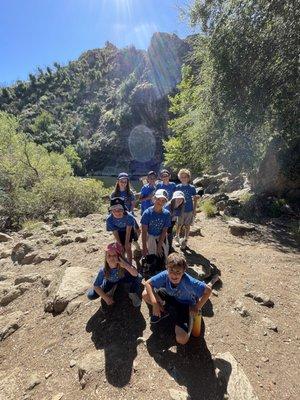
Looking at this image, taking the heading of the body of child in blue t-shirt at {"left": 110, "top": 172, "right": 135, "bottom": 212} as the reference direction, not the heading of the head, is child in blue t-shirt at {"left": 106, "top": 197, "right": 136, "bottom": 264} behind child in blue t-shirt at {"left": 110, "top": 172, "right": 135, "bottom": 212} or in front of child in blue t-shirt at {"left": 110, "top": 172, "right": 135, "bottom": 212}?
in front

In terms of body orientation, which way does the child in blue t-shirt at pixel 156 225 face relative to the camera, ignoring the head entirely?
toward the camera

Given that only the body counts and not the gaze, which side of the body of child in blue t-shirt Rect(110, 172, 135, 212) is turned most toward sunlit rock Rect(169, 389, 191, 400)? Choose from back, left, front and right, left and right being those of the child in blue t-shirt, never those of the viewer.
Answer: front

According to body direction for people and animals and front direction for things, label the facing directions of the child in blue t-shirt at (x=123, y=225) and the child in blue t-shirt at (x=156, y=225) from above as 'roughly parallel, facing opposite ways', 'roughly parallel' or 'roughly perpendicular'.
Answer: roughly parallel

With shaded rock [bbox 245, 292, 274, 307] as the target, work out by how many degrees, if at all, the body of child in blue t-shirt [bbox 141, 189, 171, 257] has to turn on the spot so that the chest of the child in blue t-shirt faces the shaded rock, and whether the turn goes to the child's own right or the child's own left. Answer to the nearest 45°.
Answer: approximately 90° to the child's own left

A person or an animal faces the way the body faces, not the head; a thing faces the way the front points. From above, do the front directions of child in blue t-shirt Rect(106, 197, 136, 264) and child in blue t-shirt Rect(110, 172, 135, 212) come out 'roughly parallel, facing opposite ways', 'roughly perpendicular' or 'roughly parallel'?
roughly parallel

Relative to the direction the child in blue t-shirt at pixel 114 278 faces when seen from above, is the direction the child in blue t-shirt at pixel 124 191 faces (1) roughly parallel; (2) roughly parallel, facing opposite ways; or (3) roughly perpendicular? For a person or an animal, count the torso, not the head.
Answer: roughly parallel

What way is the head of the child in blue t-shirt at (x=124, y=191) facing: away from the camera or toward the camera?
toward the camera

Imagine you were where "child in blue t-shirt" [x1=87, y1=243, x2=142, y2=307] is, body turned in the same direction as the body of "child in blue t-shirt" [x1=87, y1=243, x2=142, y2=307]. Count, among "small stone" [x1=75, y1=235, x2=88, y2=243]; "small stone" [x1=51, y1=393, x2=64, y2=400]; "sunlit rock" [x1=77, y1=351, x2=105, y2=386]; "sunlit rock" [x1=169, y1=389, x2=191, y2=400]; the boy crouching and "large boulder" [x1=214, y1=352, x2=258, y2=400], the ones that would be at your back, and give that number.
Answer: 1

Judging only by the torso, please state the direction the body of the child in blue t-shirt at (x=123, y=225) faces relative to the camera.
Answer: toward the camera

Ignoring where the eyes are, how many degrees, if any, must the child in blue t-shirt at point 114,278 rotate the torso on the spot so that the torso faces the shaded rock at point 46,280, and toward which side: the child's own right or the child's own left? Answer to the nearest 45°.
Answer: approximately 135° to the child's own right

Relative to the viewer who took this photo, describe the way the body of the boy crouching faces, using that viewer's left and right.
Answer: facing the viewer

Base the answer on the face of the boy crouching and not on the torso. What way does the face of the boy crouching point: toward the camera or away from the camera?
toward the camera

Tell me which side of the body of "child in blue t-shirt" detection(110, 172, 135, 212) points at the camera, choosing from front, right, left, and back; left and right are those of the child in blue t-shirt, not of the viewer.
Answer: front
